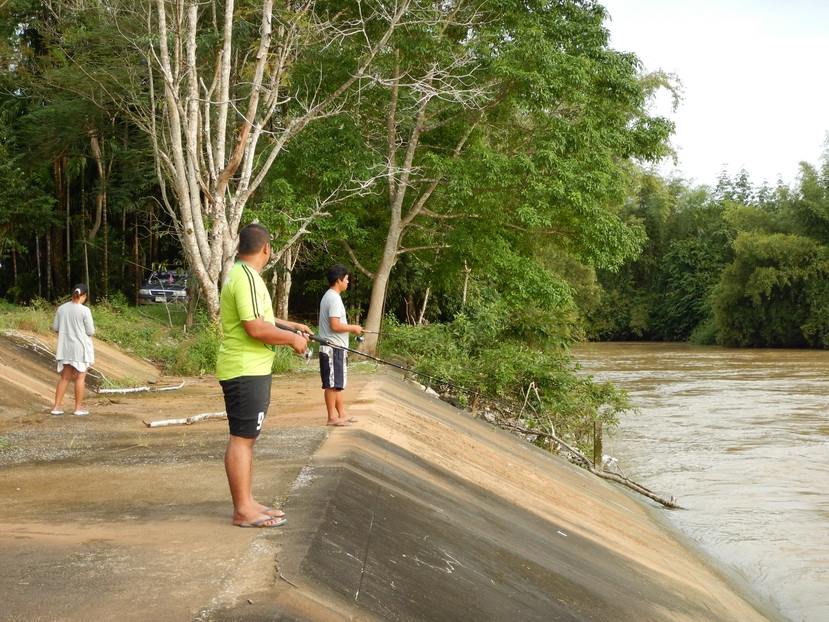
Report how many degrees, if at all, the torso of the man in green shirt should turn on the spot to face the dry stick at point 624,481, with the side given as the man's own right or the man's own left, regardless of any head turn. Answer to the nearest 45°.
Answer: approximately 45° to the man's own left

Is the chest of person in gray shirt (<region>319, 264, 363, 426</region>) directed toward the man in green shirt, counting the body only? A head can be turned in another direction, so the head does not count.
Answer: no

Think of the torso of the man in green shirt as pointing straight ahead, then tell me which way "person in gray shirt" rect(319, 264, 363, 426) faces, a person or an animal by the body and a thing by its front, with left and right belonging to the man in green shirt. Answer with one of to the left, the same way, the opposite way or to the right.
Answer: the same way

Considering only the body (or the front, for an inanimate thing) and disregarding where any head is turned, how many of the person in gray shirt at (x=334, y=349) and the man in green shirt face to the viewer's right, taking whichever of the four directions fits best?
2

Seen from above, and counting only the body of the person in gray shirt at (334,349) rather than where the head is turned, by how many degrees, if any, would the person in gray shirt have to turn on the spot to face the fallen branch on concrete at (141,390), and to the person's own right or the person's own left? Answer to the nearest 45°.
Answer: approximately 135° to the person's own left

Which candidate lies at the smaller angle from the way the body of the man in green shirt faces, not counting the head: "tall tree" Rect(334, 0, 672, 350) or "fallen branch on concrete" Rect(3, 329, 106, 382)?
the tall tree

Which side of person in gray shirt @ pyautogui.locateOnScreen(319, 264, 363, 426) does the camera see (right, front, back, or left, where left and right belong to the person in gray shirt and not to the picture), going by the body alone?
right

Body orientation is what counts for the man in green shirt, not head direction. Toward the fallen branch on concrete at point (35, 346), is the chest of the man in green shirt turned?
no

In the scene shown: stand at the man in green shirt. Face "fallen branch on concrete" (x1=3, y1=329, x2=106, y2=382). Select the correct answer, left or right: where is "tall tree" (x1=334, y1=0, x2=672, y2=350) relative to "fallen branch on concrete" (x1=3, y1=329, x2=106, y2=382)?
right

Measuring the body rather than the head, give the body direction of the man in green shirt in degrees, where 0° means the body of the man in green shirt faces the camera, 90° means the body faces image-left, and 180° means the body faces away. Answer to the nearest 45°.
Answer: approximately 270°

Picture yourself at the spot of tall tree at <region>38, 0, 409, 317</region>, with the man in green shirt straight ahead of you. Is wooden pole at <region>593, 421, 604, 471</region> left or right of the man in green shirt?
left

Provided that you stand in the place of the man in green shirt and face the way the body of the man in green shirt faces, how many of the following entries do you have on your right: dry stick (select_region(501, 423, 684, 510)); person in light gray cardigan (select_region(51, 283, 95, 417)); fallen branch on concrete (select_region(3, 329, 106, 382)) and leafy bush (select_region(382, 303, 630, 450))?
0

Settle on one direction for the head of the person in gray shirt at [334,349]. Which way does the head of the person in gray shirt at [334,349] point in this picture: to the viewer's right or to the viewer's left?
to the viewer's right
